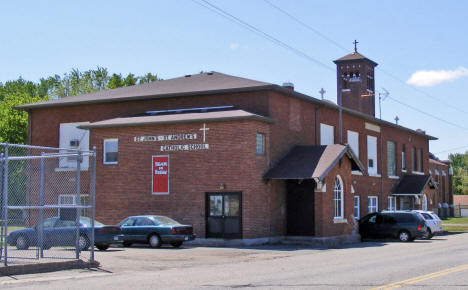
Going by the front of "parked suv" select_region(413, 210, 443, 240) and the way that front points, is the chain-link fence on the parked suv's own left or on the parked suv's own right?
on the parked suv's own left

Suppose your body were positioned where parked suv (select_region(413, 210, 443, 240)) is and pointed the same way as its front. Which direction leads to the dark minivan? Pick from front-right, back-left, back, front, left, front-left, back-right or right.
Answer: left

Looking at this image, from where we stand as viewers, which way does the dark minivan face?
facing away from the viewer and to the left of the viewer

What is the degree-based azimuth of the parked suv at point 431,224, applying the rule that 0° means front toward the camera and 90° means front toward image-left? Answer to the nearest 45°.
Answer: approximately 135°

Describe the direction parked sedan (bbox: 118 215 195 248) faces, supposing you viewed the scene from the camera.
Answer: facing away from the viewer and to the left of the viewer
